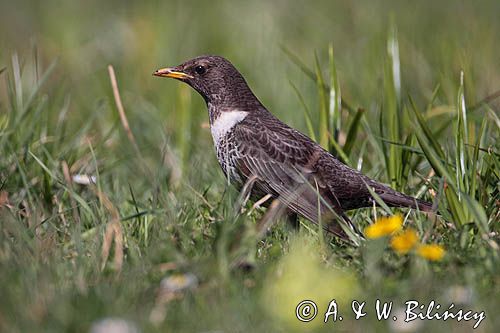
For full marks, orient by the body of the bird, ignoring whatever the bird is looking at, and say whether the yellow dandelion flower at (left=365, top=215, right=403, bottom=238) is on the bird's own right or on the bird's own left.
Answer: on the bird's own left

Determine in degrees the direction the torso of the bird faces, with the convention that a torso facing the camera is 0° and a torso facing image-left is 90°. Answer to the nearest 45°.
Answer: approximately 90°

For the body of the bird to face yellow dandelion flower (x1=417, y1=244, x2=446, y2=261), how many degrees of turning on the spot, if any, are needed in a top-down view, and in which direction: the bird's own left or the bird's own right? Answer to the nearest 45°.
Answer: approximately 135° to the bird's own left

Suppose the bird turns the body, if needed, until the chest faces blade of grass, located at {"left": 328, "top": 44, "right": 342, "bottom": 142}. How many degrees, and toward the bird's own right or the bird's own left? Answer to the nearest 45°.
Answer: approximately 135° to the bird's own right
